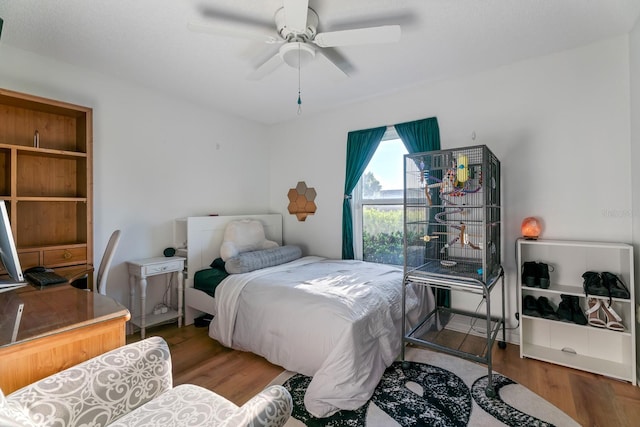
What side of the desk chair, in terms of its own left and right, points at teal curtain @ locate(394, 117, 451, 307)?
back

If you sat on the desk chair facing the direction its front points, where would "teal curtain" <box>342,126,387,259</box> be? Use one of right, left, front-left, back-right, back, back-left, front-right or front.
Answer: back

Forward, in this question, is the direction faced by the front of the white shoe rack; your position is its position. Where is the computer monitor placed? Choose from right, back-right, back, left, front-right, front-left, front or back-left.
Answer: front

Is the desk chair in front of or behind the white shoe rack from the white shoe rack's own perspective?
in front

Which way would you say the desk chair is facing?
to the viewer's left

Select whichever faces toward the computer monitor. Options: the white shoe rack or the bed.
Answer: the white shoe rack
